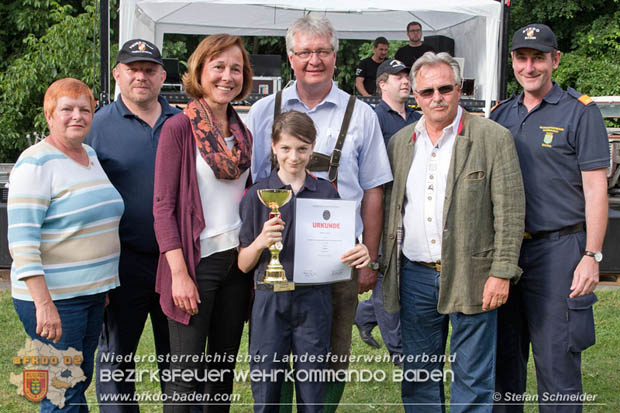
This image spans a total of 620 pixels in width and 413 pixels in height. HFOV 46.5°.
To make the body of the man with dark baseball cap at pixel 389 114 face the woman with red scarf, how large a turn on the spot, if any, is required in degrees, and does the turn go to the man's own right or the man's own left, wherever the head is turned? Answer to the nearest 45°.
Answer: approximately 45° to the man's own right

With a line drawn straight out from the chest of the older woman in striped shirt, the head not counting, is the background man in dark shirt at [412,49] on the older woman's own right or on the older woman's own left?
on the older woman's own left

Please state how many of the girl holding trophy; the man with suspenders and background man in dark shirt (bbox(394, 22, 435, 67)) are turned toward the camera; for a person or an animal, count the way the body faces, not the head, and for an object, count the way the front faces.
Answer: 3

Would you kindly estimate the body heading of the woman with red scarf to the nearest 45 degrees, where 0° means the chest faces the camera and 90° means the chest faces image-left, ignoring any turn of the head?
approximately 315°

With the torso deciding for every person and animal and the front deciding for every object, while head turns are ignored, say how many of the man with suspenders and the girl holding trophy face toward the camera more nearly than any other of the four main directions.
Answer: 2

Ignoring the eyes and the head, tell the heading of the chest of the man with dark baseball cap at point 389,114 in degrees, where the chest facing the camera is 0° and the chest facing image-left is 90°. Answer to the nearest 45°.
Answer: approximately 315°

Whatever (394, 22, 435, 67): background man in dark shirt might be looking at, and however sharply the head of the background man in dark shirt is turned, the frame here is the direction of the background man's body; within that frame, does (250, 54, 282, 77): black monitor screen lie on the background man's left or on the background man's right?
on the background man's right

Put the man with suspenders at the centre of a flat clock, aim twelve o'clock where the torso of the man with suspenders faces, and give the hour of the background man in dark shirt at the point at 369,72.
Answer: The background man in dark shirt is roughly at 6 o'clock from the man with suspenders.

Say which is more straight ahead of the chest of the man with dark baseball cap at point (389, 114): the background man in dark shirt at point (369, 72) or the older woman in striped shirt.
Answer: the older woman in striped shirt

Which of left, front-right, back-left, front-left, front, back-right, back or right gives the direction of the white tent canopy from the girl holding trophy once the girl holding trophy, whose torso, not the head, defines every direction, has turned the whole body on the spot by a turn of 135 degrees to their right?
front-right

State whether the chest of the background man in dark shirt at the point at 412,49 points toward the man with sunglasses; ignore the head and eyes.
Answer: yes

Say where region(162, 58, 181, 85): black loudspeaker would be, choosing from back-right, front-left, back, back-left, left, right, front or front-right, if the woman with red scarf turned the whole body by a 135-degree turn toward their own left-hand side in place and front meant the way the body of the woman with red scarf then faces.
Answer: front
